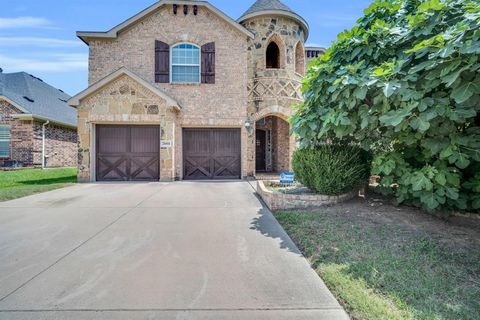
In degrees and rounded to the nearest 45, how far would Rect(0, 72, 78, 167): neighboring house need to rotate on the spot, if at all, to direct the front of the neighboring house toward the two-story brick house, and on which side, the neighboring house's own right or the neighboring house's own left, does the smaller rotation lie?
approximately 45° to the neighboring house's own left

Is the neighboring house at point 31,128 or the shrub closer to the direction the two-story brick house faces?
the shrub

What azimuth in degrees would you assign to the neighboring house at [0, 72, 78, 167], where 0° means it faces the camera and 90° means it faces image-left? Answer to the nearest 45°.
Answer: approximately 0°

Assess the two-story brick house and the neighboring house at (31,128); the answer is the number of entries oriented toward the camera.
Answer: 2

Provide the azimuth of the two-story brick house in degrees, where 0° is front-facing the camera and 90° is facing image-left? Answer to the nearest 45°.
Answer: approximately 0°
